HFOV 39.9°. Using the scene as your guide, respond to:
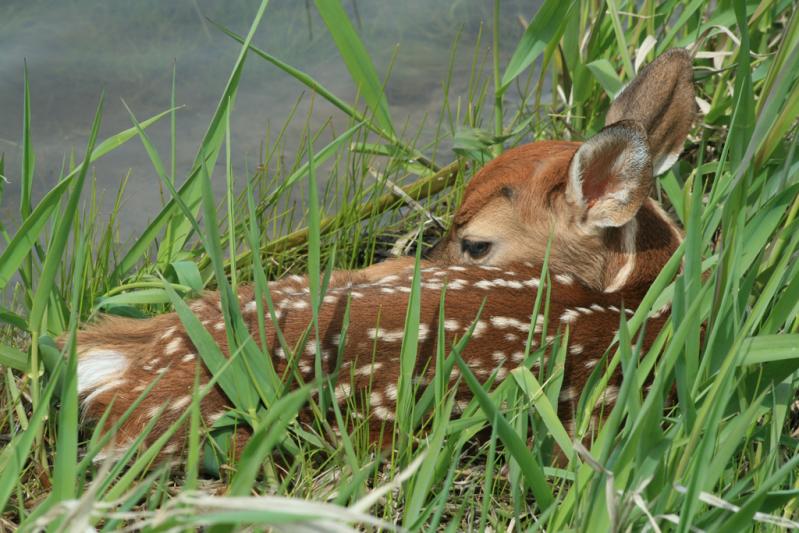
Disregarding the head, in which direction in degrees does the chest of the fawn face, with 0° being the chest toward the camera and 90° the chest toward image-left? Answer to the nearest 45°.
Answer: approximately 270°
